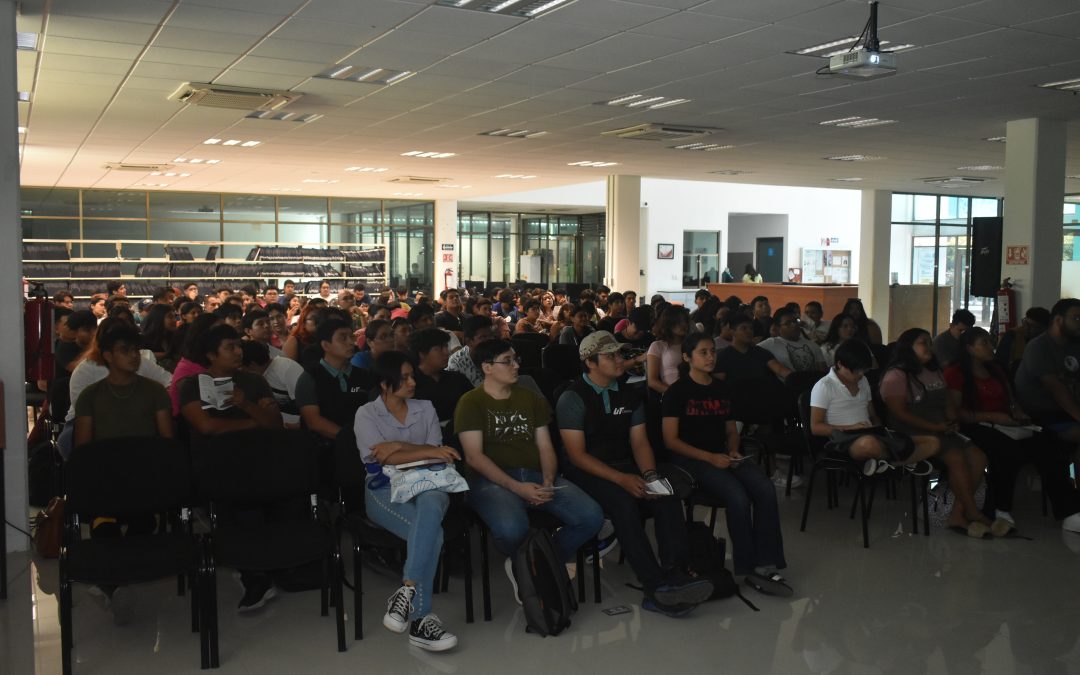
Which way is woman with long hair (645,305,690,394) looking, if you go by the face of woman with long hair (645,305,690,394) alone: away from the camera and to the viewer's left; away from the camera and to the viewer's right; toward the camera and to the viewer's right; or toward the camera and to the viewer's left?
toward the camera and to the viewer's right

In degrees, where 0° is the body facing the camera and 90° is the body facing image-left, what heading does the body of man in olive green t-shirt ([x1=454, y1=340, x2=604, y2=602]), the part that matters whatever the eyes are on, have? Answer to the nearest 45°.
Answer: approximately 315°

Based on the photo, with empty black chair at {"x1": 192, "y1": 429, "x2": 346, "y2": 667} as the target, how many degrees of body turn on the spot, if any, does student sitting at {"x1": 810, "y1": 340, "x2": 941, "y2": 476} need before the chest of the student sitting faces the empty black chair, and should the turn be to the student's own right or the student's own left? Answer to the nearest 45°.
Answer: approximately 90° to the student's own right

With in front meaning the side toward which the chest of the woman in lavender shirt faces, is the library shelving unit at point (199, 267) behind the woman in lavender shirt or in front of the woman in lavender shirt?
behind

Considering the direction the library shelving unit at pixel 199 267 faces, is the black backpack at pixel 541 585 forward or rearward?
forward
